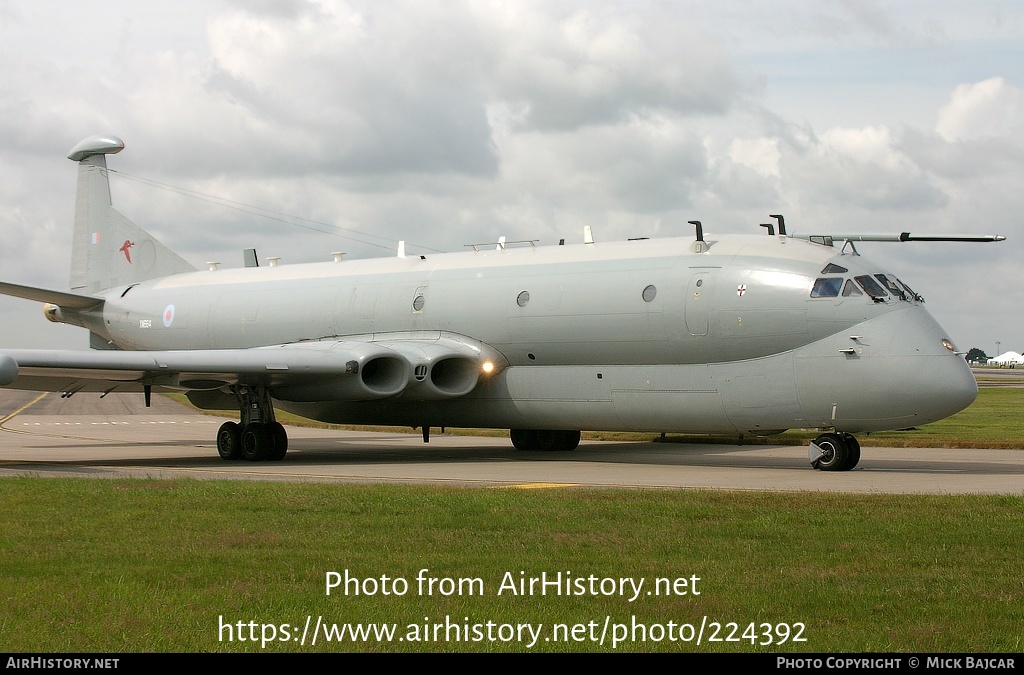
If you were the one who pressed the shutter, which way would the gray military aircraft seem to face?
facing the viewer and to the right of the viewer
